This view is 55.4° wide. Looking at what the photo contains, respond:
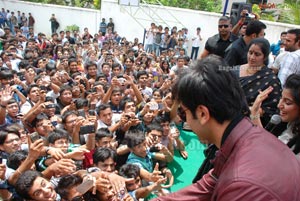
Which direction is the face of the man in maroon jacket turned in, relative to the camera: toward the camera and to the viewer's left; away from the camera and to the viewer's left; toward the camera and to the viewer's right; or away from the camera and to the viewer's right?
away from the camera and to the viewer's left

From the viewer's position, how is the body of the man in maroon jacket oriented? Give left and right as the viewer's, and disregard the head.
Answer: facing away from the viewer and to the left of the viewer

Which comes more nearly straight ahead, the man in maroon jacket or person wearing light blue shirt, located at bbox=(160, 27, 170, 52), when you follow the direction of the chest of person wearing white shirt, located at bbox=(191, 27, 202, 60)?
the man in maroon jacket

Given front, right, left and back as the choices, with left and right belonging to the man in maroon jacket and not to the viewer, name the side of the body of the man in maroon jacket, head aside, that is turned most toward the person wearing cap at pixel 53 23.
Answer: front

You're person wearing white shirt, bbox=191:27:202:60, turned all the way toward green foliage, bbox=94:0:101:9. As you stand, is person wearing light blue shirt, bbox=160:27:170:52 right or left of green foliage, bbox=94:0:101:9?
left

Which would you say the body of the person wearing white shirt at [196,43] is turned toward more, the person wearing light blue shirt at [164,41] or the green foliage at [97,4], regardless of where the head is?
the person wearing light blue shirt

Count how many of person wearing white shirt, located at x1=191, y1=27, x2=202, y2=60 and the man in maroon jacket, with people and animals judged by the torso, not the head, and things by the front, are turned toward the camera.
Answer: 1

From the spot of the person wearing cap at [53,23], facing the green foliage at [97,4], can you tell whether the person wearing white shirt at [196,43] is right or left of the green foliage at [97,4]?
right

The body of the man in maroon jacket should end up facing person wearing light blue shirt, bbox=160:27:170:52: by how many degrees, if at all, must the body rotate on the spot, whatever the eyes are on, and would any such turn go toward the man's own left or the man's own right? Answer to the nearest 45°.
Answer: approximately 45° to the man's own right

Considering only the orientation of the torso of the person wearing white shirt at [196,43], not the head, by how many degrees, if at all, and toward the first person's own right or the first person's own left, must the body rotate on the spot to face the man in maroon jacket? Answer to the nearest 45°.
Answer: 0° — they already face them

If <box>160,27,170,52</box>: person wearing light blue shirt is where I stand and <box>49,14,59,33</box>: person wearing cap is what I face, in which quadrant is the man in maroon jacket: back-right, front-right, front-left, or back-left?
back-left

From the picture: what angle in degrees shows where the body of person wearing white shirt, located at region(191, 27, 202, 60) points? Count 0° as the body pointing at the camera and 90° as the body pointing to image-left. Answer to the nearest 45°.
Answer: approximately 0°

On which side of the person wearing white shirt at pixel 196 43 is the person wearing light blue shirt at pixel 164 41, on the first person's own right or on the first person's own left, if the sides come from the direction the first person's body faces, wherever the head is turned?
on the first person's own right

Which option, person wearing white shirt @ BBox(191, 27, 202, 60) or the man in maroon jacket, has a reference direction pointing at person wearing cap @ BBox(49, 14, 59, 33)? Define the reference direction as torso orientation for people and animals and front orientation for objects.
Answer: the man in maroon jacket

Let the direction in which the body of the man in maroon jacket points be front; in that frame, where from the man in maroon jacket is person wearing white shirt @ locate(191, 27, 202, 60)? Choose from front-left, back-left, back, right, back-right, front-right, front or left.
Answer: front-right
